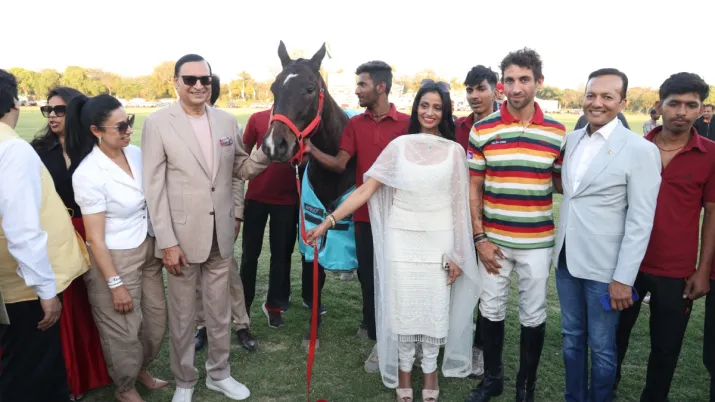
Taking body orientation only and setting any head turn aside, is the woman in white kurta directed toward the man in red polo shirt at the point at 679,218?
no

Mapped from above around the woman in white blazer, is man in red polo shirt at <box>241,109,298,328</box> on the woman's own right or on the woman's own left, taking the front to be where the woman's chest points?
on the woman's own left

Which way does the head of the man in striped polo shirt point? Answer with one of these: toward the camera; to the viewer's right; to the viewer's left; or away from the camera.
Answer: toward the camera

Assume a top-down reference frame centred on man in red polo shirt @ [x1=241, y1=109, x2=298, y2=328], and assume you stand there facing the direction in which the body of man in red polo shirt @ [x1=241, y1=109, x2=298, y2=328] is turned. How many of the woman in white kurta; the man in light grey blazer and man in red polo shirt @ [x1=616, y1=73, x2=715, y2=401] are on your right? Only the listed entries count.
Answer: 0

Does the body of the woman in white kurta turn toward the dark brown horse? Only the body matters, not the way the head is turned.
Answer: no

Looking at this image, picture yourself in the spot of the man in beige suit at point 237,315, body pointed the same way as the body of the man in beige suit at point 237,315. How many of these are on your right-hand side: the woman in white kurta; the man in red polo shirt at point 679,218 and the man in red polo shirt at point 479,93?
0

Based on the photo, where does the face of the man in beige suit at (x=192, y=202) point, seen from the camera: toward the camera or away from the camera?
toward the camera

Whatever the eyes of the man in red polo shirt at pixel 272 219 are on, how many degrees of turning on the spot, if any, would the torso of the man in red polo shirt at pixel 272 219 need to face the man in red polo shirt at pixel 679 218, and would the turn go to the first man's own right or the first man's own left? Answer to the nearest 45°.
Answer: approximately 45° to the first man's own left

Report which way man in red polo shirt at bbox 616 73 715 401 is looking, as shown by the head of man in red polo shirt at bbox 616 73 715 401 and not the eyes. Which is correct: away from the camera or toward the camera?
toward the camera

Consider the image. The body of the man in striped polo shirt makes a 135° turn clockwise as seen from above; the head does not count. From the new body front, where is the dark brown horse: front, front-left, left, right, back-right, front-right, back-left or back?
front-left

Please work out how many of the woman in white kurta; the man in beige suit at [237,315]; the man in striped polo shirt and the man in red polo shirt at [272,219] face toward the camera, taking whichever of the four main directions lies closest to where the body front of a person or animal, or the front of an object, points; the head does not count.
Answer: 4

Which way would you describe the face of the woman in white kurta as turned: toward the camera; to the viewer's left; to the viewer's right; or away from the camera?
toward the camera

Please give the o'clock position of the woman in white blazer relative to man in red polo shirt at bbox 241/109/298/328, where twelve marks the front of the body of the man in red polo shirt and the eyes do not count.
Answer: The woman in white blazer is roughly at 1 o'clock from the man in red polo shirt.

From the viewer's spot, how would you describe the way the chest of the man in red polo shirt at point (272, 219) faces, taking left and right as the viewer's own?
facing the viewer

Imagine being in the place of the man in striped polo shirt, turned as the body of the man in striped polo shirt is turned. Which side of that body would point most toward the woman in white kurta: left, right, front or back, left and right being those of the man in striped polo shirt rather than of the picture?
right

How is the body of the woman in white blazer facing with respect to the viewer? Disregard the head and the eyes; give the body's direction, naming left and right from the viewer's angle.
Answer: facing the viewer and to the right of the viewer
